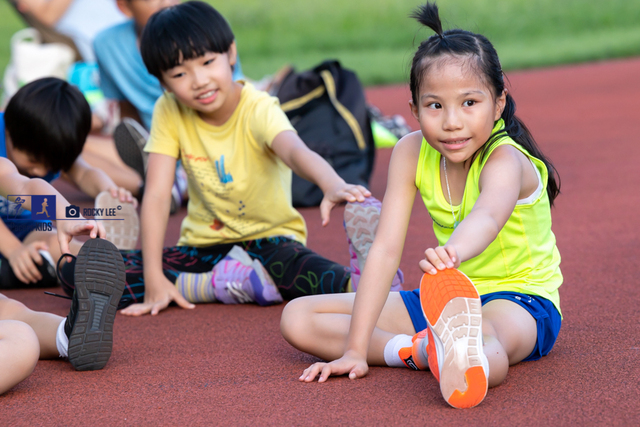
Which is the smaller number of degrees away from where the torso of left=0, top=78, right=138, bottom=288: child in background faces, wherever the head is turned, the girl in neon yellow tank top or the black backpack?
the girl in neon yellow tank top

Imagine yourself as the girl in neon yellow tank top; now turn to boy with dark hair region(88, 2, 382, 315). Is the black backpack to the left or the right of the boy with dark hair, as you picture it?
right

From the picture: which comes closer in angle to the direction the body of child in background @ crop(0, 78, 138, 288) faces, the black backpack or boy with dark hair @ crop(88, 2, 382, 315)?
the boy with dark hair

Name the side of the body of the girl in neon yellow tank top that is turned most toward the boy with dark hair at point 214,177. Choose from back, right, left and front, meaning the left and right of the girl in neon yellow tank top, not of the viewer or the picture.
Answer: right

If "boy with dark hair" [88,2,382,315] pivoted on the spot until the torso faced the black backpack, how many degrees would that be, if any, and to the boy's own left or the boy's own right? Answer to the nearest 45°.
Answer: approximately 180°
